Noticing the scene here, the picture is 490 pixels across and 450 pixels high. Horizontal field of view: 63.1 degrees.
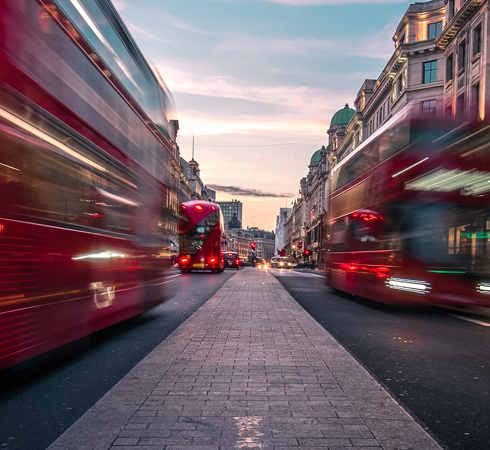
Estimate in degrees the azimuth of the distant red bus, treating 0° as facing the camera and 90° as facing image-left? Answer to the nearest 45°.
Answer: approximately 180°

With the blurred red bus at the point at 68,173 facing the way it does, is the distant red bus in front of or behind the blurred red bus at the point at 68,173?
in front

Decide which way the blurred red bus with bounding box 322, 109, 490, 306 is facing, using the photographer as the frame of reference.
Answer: facing the viewer and to the right of the viewer

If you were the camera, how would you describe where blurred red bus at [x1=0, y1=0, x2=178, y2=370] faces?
facing away from the viewer and to the right of the viewer

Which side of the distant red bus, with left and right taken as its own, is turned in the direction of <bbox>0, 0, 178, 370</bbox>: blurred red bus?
back

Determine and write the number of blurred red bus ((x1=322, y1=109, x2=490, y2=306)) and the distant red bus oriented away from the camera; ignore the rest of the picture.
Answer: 1

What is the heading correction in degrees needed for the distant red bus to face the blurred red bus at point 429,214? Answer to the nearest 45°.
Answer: approximately 180°

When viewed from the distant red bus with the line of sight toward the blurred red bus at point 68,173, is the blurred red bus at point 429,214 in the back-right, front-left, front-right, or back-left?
front-left

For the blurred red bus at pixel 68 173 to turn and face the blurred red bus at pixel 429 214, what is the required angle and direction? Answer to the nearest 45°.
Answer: approximately 45° to its right

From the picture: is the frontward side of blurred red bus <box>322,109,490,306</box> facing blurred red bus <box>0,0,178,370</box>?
no

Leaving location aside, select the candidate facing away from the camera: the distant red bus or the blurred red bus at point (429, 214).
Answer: the distant red bus

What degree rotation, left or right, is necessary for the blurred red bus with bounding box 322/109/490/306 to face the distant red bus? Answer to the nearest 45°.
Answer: approximately 180°

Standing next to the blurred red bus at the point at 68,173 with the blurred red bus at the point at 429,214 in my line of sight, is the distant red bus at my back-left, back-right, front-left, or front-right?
front-left

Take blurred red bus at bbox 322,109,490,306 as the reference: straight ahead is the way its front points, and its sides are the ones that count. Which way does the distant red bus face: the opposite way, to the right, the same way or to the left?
the opposite way
